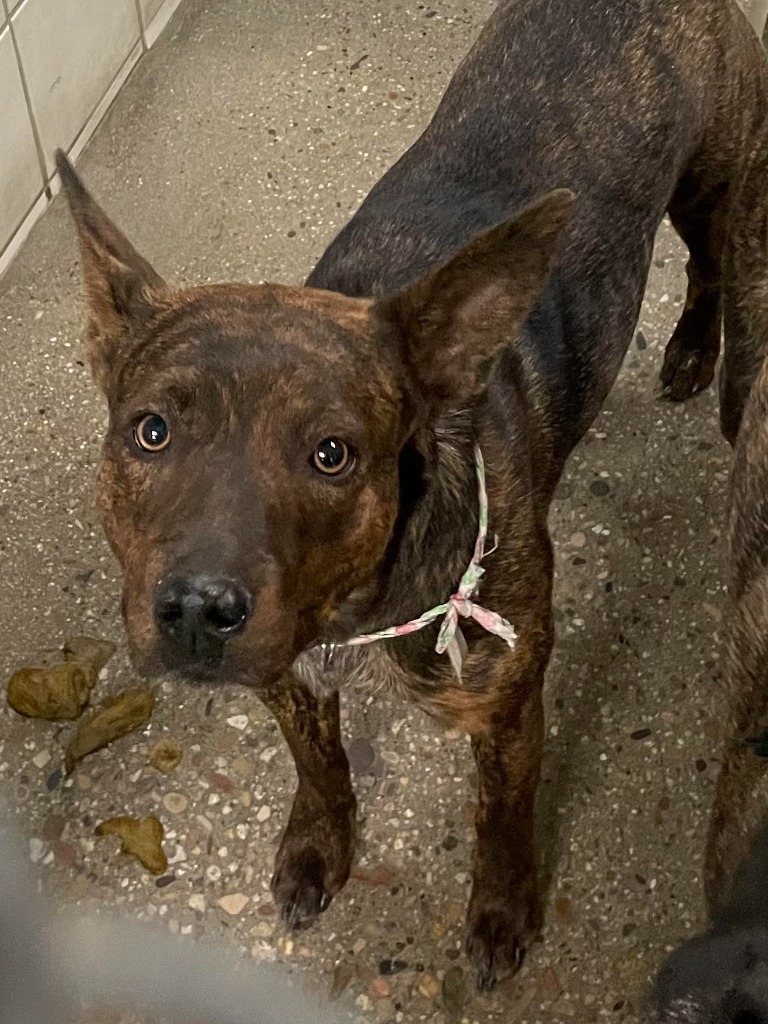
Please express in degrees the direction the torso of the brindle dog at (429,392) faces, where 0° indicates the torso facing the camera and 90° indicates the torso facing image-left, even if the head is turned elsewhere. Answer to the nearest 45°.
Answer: approximately 45°

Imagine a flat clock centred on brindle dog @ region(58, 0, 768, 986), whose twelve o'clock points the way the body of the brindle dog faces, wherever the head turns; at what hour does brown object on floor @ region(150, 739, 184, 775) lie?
The brown object on floor is roughly at 2 o'clock from the brindle dog.

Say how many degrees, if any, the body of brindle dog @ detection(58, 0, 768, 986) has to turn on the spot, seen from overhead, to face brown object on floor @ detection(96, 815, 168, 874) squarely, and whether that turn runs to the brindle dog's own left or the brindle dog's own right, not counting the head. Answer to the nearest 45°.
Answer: approximately 45° to the brindle dog's own right

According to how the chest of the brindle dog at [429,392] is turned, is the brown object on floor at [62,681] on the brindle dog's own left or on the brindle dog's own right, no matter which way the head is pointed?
on the brindle dog's own right

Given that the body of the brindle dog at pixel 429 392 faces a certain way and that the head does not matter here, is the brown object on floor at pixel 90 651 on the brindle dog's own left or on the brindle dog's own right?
on the brindle dog's own right

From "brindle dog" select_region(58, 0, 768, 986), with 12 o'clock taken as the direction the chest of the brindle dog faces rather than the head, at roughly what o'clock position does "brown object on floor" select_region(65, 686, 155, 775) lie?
The brown object on floor is roughly at 2 o'clock from the brindle dog.

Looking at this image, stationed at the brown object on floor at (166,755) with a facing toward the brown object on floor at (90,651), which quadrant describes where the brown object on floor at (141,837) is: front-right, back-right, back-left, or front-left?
back-left
